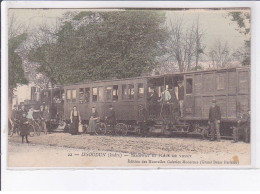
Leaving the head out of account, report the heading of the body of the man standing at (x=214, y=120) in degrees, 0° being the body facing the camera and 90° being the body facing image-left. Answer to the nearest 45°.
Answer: approximately 0°

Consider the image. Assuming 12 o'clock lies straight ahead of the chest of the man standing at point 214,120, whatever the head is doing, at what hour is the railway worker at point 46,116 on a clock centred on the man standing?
The railway worker is roughly at 3 o'clock from the man standing.

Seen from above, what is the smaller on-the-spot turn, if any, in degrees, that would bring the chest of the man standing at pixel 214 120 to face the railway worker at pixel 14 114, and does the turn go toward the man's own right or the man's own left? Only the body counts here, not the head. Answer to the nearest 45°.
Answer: approximately 90° to the man's own right
